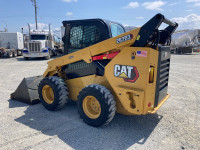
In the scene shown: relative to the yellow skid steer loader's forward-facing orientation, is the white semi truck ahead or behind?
ahead

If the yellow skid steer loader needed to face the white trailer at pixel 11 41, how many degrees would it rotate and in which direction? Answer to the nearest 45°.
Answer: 0° — it already faces it

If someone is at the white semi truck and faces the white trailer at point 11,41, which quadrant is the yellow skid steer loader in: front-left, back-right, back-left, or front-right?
back-left

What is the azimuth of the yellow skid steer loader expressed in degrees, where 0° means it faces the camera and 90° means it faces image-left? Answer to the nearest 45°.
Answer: approximately 135°
